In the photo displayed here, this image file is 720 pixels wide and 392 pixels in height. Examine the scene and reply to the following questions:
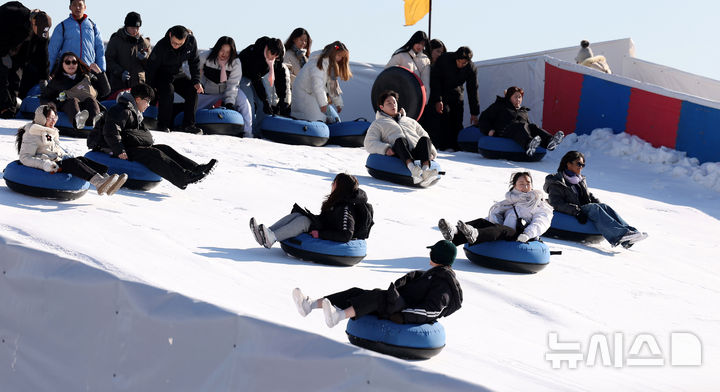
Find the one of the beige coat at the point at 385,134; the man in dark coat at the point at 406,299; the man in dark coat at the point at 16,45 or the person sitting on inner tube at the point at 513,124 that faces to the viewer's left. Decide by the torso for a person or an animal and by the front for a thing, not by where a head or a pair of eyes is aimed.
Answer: the man in dark coat at the point at 406,299

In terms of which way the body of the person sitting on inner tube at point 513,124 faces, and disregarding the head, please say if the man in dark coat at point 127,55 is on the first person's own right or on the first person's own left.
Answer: on the first person's own right

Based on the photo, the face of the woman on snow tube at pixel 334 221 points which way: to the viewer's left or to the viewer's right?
to the viewer's left

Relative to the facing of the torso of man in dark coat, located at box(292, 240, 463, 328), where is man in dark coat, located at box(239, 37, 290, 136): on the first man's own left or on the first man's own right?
on the first man's own right

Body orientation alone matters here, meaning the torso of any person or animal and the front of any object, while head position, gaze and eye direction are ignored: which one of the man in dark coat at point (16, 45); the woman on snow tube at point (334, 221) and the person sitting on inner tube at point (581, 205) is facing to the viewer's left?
the woman on snow tube

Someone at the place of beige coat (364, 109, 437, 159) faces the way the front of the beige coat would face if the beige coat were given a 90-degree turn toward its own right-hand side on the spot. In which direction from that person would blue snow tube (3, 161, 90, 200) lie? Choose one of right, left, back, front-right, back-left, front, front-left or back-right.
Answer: front

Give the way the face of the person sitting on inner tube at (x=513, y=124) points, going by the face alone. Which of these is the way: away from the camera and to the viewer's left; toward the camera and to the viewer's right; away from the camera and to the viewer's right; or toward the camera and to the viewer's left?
toward the camera and to the viewer's right

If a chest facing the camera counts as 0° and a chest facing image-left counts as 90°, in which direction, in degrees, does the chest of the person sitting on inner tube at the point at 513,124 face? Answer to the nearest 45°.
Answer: approximately 315°

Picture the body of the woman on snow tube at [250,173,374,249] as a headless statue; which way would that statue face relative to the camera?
to the viewer's left

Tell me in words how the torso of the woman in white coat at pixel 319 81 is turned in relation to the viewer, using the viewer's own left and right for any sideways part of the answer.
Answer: facing the viewer and to the right of the viewer

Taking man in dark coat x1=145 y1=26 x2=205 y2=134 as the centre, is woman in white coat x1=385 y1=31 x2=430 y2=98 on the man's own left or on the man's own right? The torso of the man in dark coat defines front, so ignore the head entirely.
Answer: on the man's own left

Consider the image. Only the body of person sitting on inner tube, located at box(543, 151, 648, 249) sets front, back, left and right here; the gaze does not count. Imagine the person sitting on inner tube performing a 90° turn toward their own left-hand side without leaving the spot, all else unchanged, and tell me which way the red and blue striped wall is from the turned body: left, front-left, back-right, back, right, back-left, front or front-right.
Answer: front-left
